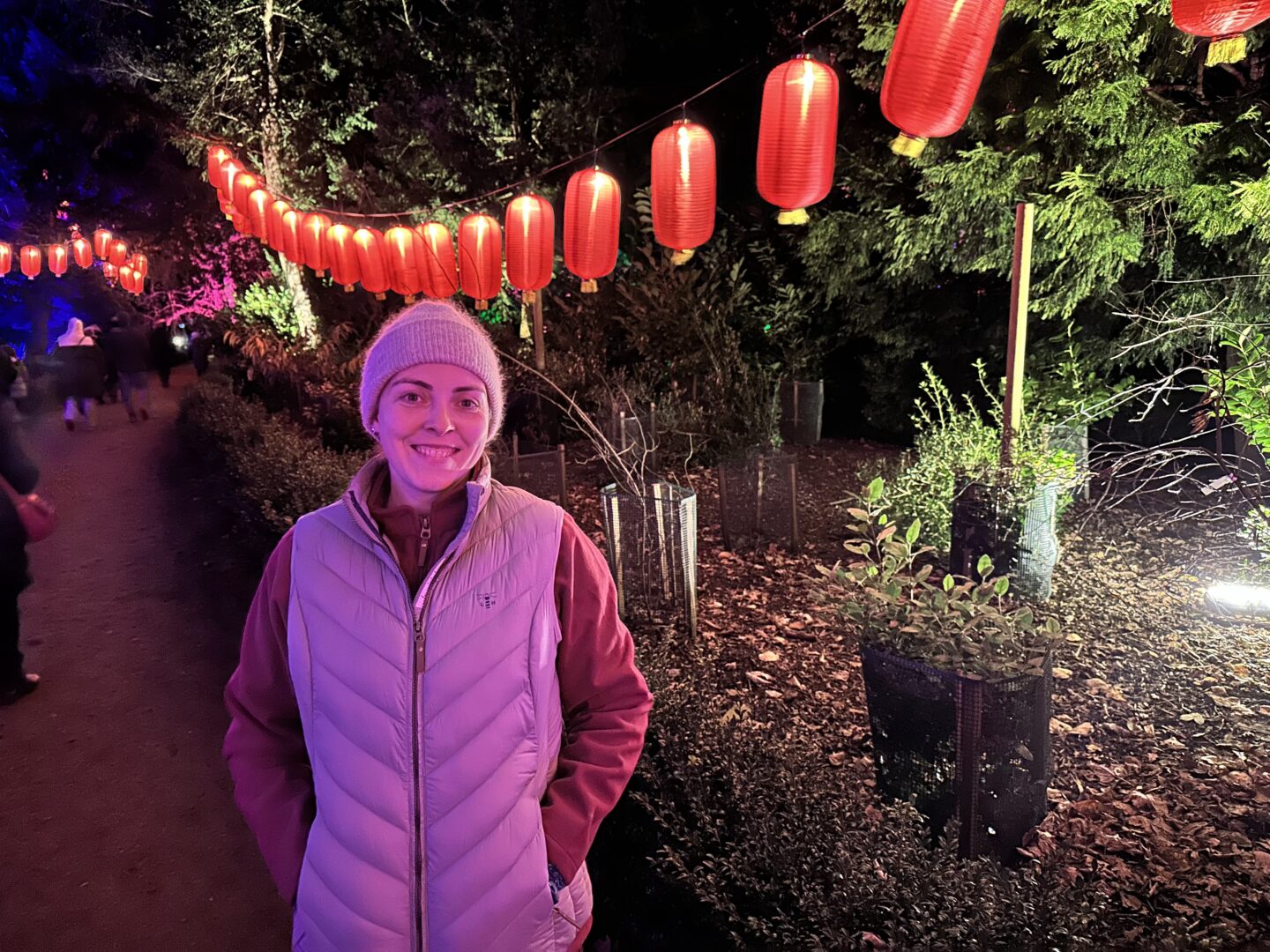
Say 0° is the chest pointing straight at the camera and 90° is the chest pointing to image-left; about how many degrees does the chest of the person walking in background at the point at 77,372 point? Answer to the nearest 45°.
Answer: approximately 180°

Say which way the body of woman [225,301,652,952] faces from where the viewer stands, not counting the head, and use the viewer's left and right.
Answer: facing the viewer

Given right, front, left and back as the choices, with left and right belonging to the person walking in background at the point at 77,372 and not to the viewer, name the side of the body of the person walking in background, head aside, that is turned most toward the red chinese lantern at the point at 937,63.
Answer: back

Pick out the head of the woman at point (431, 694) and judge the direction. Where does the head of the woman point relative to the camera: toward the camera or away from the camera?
toward the camera

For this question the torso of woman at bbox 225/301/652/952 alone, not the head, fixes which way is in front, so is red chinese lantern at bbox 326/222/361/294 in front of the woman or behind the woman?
behind

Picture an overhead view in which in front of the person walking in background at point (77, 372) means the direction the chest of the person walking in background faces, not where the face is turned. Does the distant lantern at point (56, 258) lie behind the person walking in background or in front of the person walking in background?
in front

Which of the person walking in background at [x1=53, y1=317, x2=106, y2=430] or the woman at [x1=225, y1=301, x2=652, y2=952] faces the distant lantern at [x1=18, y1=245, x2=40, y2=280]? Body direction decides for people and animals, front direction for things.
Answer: the person walking in background

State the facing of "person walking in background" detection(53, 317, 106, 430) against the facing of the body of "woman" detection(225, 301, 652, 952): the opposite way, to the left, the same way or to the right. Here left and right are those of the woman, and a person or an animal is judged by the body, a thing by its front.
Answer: the opposite way

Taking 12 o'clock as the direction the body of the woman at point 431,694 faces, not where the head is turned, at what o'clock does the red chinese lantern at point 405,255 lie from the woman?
The red chinese lantern is roughly at 6 o'clock from the woman.

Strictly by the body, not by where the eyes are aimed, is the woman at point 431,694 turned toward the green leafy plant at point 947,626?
no

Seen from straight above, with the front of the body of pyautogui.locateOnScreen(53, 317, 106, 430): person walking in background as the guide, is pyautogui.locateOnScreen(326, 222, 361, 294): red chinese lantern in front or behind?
behind

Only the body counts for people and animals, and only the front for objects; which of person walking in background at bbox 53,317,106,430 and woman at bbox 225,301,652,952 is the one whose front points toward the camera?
the woman

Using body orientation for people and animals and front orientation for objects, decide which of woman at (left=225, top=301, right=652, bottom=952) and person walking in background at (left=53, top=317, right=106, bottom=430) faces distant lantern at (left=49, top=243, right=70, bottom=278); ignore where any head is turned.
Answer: the person walking in background
